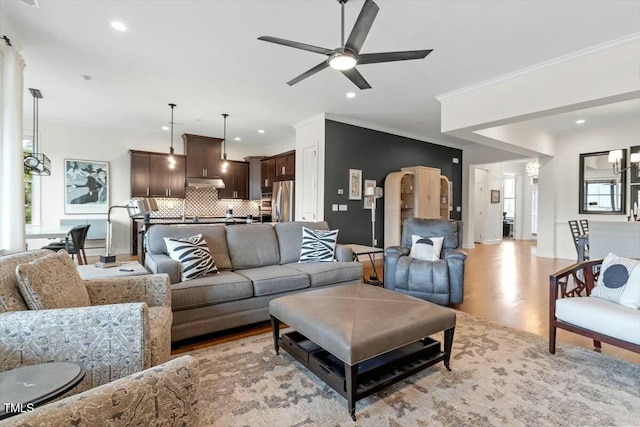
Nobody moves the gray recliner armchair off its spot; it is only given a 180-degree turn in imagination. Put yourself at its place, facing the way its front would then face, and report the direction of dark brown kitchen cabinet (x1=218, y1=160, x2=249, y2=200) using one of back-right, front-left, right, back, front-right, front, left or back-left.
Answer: left

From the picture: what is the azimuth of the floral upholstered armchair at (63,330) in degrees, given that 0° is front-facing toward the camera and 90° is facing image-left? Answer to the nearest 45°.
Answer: approximately 270°

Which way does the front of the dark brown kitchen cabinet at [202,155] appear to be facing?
toward the camera

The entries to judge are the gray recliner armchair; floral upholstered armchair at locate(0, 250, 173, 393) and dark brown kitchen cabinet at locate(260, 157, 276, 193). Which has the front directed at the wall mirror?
the floral upholstered armchair

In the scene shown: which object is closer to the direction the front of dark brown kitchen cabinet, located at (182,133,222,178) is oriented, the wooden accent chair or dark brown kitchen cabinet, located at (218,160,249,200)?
the wooden accent chair

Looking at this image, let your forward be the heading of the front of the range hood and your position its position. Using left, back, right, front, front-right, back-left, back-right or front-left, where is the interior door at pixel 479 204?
left

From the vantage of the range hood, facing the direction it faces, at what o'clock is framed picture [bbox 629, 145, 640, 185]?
The framed picture is roughly at 10 o'clock from the range hood.

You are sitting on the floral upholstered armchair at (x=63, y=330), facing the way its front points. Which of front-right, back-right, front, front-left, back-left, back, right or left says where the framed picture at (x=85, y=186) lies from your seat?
left

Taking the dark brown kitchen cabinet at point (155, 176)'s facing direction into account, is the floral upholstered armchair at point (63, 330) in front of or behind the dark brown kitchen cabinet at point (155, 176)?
in front

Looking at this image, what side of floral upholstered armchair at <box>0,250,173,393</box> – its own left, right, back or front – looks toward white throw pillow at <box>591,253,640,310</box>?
front

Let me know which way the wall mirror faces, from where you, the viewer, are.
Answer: facing the viewer and to the left of the viewer

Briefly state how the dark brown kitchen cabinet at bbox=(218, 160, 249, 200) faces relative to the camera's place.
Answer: facing the viewer

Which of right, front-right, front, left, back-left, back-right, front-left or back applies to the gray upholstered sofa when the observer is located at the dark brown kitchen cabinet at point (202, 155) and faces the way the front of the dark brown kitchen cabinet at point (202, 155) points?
front

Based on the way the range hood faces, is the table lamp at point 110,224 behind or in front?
in front

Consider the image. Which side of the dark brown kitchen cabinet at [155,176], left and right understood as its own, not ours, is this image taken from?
front
